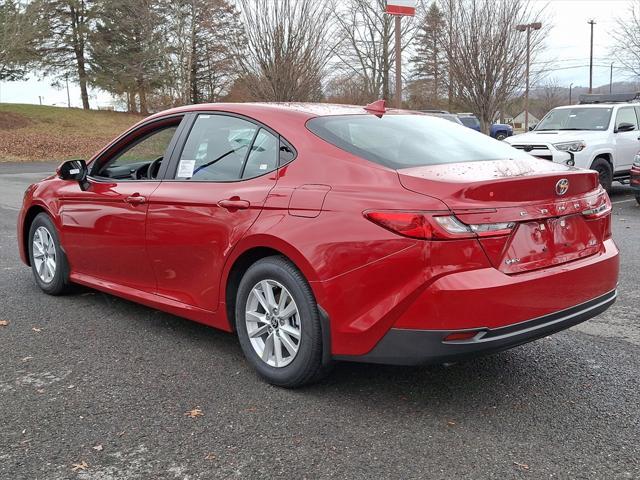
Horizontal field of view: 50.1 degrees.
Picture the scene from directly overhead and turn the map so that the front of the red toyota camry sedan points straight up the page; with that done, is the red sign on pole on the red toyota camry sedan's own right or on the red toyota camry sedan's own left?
on the red toyota camry sedan's own right

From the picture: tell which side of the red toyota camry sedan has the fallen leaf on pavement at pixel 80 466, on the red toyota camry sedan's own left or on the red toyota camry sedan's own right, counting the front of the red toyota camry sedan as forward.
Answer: on the red toyota camry sedan's own left

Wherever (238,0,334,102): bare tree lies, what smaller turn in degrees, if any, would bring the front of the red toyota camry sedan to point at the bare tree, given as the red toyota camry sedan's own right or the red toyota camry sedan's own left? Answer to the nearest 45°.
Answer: approximately 45° to the red toyota camry sedan's own right

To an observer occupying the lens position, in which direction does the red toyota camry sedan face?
facing away from the viewer and to the left of the viewer

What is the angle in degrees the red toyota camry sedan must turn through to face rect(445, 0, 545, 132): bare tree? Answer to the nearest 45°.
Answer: approximately 45° to its right

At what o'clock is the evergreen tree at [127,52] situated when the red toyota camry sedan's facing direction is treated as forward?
The evergreen tree is roughly at 1 o'clock from the red toyota camry sedan.

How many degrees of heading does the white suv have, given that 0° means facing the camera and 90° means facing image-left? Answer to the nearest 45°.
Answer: approximately 45°

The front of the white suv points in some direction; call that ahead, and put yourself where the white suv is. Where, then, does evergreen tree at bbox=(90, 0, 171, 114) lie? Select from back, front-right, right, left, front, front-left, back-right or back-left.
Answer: right

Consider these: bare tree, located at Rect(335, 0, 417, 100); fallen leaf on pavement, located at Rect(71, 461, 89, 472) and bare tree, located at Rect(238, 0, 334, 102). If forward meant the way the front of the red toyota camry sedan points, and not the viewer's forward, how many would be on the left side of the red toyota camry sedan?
1

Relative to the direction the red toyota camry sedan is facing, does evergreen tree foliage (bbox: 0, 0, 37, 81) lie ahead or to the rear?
ahead

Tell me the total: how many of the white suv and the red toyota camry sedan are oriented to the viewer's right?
0

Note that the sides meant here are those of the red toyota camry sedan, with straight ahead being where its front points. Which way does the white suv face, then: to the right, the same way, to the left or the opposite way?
to the left

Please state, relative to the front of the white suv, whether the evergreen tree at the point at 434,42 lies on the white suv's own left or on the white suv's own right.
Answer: on the white suv's own right

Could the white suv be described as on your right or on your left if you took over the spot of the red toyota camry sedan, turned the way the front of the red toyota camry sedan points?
on your right

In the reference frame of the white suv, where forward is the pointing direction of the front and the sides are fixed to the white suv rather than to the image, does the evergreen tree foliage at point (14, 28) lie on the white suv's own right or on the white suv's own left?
on the white suv's own right
